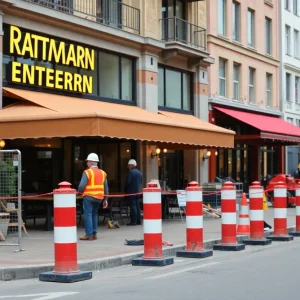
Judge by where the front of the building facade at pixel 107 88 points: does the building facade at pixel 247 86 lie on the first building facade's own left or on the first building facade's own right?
on the first building facade's own left

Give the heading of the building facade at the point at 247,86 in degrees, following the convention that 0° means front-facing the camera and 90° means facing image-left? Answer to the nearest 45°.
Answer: approximately 315°

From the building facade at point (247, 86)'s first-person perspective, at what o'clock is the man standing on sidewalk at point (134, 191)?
The man standing on sidewalk is roughly at 2 o'clock from the building facade.

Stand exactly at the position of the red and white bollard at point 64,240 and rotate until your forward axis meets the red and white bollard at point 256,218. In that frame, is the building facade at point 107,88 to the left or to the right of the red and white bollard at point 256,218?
left

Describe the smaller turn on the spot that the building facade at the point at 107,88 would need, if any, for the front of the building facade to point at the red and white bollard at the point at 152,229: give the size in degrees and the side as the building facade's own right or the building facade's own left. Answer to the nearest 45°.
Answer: approximately 45° to the building facade's own right

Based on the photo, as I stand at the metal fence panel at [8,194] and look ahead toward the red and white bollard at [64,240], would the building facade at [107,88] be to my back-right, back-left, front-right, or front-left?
back-left
